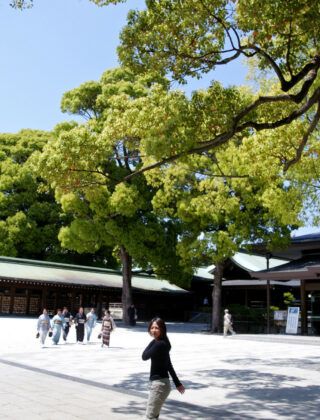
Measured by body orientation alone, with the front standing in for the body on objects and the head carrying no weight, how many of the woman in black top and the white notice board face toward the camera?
1

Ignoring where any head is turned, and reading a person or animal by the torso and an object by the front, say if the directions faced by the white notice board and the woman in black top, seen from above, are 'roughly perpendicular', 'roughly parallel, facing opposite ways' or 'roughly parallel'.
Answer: roughly perpendicular

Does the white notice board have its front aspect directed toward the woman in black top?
yes

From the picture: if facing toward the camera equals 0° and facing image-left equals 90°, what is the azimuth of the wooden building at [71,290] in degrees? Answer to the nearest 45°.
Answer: approximately 315°

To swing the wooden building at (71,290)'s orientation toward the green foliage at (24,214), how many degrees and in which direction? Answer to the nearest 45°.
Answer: approximately 180°
